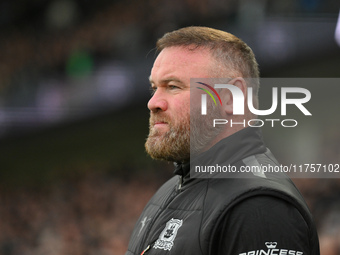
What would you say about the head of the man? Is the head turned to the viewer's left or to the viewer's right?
to the viewer's left

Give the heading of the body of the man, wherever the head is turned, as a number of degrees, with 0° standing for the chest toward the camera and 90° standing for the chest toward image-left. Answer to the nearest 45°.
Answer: approximately 45°
